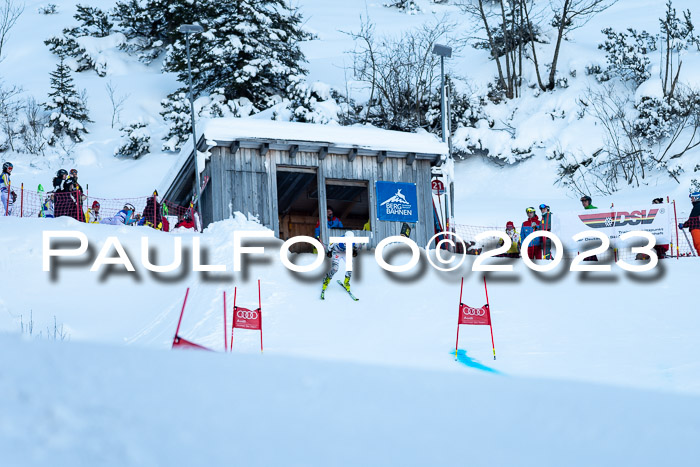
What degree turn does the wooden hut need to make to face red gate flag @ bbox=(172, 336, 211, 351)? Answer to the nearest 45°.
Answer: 0° — it already faces it

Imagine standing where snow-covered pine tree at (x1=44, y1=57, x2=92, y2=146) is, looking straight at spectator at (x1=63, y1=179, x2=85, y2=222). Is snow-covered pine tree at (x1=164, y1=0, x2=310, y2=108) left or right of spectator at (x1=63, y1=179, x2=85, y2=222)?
left

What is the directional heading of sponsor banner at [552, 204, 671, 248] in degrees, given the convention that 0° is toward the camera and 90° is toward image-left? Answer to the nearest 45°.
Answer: approximately 0°

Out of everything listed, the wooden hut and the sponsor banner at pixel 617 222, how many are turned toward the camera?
2

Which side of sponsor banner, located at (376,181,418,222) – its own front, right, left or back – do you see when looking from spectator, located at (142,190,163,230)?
right

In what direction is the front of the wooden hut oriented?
toward the camera

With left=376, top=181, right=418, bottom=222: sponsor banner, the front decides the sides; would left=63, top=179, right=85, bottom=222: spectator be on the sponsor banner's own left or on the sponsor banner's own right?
on the sponsor banner's own right

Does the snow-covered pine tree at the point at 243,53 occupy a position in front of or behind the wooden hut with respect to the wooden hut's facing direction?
behind

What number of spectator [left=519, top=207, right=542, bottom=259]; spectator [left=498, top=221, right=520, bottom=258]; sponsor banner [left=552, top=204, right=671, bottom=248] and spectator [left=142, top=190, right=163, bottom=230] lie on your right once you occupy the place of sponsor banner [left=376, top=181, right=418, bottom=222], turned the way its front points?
1

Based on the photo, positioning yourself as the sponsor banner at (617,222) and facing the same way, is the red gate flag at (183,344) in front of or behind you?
in front

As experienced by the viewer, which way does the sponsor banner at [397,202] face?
facing the viewer

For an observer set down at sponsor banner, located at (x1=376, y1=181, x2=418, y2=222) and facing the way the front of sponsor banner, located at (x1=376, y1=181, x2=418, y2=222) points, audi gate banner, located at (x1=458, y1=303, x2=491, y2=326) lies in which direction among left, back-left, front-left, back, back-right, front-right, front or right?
front

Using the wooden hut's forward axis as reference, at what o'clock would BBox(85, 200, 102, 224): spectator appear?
The spectator is roughly at 3 o'clock from the wooden hut.

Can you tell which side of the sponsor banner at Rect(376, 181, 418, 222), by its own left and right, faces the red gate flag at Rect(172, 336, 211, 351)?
front

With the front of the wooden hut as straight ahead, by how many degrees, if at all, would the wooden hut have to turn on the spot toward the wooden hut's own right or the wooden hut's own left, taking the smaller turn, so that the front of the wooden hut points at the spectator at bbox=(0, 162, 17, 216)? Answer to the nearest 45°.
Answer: approximately 90° to the wooden hut's own right

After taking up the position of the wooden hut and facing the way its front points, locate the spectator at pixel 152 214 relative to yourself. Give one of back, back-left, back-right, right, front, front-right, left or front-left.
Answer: right
